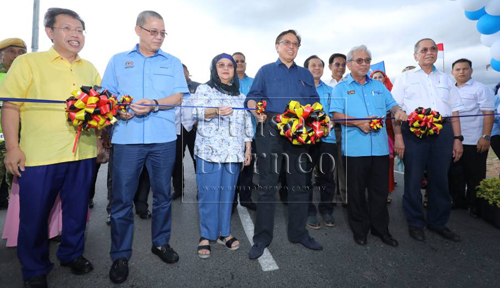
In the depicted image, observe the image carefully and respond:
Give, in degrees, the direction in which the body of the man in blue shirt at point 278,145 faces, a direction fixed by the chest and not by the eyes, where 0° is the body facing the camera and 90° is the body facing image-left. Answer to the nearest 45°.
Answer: approximately 0°

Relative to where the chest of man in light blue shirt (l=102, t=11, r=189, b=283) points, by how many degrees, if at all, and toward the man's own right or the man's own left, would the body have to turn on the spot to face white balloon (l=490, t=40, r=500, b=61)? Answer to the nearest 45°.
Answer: approximately 90° to the man's own left

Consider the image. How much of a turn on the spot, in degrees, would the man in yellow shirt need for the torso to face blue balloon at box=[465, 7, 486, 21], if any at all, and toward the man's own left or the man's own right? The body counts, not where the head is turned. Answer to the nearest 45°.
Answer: approximately 45° to the man's own left

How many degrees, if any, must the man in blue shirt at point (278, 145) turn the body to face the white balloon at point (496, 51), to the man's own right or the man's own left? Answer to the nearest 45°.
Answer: approximately 135° to the man's own left

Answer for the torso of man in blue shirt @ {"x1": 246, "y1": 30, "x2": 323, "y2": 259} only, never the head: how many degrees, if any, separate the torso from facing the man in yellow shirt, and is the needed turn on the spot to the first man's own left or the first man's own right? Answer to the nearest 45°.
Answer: approximately 45° to the first man's own right

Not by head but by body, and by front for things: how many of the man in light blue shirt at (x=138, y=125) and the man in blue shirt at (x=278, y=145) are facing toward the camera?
2

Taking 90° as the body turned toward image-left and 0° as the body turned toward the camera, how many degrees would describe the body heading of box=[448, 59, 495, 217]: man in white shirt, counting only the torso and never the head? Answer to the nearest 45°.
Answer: approximately 45°

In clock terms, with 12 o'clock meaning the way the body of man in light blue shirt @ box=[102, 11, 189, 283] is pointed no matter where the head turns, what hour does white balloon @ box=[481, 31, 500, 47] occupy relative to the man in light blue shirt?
The white balloon is roughly at 9 o'clock from the man in light blue shirt.
